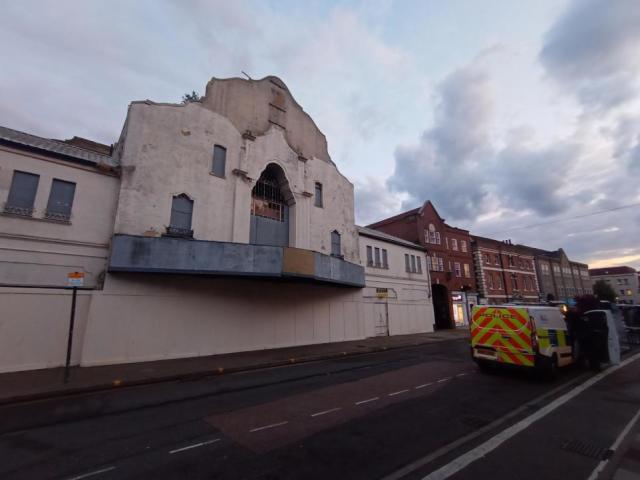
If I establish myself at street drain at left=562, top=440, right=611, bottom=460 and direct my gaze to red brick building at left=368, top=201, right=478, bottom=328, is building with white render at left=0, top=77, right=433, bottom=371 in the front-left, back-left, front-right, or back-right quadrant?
front-left

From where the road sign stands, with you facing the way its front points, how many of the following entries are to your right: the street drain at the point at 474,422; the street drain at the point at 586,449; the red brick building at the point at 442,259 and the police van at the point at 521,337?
0

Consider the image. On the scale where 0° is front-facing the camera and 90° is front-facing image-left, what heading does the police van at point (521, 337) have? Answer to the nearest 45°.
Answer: approximately 225°

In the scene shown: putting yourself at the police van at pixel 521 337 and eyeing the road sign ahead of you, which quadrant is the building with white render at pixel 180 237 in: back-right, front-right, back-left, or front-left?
front-right

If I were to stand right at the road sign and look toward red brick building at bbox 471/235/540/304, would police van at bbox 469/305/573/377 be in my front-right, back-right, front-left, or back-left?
front-right

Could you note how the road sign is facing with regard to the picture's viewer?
facing the viewer

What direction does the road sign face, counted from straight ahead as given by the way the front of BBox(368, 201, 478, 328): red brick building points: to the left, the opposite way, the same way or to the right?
the same way

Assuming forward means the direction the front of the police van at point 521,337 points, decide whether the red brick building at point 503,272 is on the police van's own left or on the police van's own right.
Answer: on the police van's own left

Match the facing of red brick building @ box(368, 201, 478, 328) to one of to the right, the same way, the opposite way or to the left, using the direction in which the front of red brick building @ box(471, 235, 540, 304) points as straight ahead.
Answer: the same way

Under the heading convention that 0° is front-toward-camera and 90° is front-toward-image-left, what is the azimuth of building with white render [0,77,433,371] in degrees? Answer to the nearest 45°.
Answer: approximately 315°

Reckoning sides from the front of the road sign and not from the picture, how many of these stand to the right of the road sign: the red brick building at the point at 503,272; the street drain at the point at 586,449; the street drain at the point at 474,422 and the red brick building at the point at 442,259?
0

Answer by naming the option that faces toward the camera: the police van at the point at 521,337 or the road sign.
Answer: the road sign

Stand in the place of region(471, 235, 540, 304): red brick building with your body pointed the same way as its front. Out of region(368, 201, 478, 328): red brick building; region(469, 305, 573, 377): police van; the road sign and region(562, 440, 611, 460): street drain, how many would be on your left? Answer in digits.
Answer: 0

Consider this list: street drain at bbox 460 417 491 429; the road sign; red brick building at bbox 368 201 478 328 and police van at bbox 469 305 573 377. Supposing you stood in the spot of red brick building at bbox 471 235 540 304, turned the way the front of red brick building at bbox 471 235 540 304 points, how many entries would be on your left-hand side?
0

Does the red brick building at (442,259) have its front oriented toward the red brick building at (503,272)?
no

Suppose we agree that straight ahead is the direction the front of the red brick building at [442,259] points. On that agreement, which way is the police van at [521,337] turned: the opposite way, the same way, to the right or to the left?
to the left

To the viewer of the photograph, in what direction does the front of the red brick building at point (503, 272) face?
facing the viewer and to the right of the viewer
